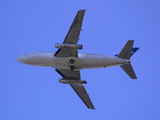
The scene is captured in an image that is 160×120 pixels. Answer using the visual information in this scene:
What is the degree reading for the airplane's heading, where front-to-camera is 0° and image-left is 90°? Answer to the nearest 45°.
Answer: approximately 90°
